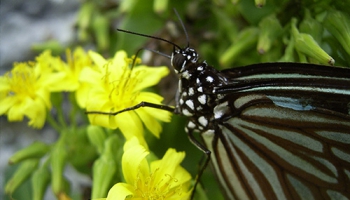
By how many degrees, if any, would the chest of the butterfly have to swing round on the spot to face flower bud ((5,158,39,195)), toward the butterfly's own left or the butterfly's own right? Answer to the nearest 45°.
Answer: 0° — it already faces it

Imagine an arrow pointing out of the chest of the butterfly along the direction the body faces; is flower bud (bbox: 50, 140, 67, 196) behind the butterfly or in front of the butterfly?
in front

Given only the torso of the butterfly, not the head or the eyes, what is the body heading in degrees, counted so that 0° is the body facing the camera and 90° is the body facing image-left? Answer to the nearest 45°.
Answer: approximately 90°
